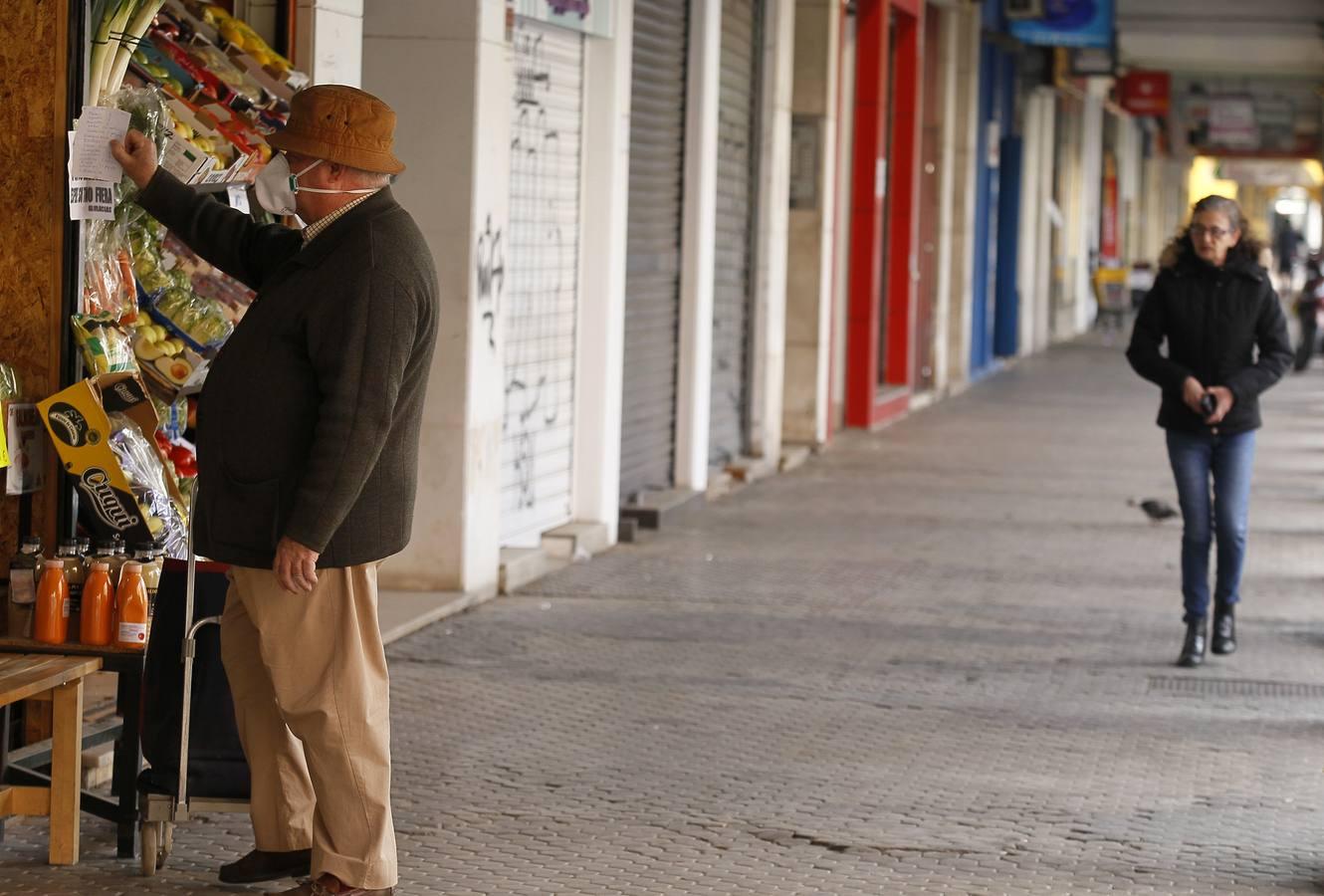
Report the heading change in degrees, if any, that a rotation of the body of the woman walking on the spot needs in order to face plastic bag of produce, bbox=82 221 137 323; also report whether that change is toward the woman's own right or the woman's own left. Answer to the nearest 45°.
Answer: approximately 45° to the woman's own right

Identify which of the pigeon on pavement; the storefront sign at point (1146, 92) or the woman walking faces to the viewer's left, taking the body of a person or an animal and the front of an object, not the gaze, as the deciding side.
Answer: the pigeon on pavement

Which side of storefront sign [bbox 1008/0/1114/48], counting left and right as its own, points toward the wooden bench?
front

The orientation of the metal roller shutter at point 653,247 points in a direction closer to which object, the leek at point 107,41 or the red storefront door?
the leek

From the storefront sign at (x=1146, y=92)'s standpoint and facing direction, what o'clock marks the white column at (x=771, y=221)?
The white column is roughly at 12 o'clock from the storefront sign.

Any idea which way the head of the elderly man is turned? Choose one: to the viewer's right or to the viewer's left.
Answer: to the viewer's left

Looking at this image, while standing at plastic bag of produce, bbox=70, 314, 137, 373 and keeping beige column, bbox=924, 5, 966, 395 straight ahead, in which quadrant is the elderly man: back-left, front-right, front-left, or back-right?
back-right

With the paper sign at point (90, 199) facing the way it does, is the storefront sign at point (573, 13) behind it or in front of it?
behind

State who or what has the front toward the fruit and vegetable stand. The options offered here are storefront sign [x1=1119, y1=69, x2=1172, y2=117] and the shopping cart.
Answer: the storefront sign

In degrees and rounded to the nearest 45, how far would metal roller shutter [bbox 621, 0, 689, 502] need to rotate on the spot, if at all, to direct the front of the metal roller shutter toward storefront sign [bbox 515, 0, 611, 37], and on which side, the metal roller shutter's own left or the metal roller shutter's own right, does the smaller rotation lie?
approximately 45° to the metal roller shutter's own right

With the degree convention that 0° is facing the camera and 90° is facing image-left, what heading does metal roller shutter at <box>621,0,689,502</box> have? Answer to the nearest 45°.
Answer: approximately 315°
